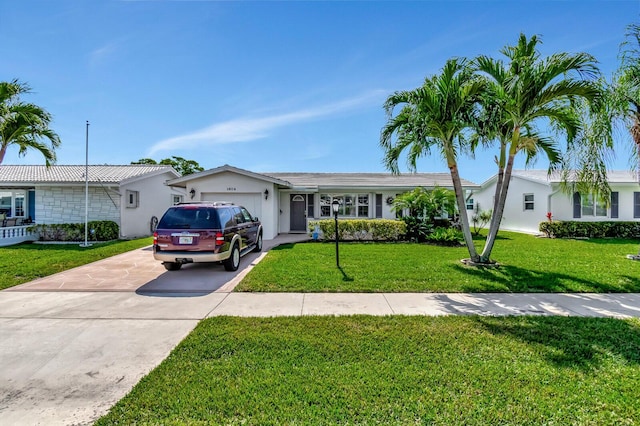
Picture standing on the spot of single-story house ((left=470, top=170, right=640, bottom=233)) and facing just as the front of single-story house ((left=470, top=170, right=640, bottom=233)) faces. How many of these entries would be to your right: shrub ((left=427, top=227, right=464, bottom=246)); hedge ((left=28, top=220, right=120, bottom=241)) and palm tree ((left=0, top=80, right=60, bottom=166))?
3

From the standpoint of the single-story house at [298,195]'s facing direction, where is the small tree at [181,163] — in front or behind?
behind

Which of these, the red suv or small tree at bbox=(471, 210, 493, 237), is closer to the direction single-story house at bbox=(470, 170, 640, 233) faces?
the red suv

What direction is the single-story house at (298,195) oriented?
toward the camera

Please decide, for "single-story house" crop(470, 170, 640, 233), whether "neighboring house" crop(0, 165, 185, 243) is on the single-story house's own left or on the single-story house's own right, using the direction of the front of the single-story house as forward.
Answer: on the single-story house's own right

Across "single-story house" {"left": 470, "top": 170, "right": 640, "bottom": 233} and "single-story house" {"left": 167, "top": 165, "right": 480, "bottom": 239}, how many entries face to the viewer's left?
0

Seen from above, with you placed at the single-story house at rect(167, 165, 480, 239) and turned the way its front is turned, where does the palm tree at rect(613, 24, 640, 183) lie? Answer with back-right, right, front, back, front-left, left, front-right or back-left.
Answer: front-left

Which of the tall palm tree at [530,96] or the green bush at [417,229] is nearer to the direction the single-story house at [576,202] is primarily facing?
the tall palm tree

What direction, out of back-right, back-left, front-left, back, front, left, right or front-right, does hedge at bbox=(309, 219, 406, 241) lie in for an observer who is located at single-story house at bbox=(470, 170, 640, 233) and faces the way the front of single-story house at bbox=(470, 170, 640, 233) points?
right

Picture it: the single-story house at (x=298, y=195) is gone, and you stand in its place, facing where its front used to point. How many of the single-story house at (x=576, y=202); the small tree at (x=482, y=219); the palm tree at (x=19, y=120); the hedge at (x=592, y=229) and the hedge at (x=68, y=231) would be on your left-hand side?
3

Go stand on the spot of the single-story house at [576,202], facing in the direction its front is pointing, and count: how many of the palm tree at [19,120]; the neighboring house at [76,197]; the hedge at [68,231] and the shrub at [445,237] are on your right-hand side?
4

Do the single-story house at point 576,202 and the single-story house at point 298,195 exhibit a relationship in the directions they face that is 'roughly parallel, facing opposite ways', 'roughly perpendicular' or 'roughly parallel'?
roughly parallel

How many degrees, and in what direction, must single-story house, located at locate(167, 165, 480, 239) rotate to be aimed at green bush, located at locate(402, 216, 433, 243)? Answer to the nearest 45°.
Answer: approximately 45° to its left

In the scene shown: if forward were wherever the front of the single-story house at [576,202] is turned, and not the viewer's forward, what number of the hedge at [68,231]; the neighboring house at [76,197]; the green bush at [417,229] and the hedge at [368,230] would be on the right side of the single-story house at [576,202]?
4

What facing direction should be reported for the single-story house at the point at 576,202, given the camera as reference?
facing the viewer and to the right of the viewer
